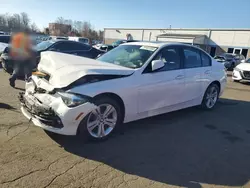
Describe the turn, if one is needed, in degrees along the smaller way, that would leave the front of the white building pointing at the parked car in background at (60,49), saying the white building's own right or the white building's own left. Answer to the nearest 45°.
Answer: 0° — it already faces it

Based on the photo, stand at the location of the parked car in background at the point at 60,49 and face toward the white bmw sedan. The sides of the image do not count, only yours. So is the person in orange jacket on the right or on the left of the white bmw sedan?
right

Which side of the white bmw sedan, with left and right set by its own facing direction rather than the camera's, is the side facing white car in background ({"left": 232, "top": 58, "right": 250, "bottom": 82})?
back

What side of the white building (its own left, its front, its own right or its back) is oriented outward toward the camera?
front

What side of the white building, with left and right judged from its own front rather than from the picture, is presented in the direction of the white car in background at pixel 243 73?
front

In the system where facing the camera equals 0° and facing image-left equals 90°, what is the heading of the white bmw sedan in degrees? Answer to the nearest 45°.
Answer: approximately 45°

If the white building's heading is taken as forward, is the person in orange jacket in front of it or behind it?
in front

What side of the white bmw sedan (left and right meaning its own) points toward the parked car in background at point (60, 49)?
right

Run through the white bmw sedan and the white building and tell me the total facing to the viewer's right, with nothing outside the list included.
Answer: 0

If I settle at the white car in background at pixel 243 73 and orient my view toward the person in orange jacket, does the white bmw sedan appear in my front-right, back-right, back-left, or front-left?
front-left
